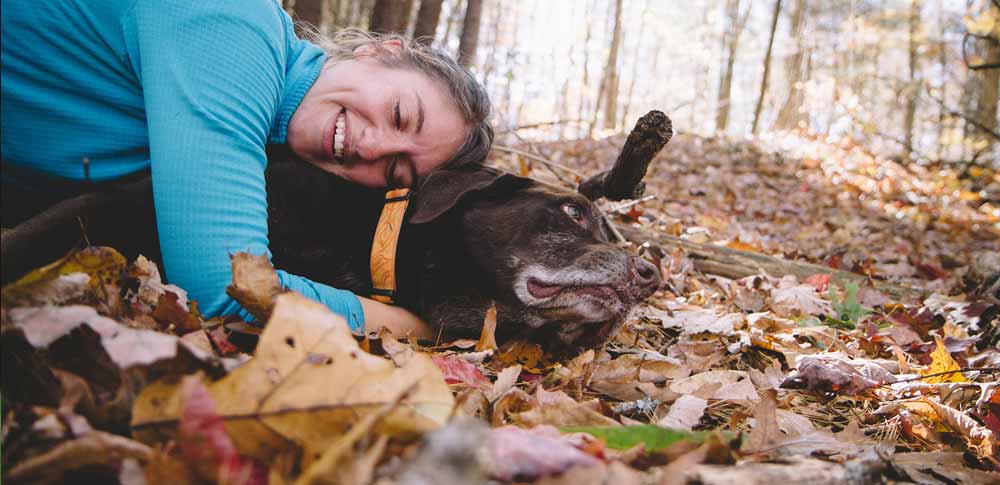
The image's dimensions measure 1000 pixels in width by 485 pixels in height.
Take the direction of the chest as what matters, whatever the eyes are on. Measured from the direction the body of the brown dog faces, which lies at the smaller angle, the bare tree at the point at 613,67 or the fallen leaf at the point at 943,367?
the fallen leaf

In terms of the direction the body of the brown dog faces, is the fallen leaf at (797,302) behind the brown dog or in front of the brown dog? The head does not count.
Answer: in front

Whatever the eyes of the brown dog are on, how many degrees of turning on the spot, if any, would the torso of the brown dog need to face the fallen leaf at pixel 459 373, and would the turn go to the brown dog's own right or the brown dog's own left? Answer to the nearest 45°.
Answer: approximately 90° to the brown dog's own right

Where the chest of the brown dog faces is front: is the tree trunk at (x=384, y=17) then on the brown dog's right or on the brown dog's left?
on the brown dog's left

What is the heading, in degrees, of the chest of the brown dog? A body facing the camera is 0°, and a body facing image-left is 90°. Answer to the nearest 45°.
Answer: approximately 270°

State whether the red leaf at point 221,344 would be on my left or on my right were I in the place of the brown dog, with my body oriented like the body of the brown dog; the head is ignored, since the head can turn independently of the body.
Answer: on my right

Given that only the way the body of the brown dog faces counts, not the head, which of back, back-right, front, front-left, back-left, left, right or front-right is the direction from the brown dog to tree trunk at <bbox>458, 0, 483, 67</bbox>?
left

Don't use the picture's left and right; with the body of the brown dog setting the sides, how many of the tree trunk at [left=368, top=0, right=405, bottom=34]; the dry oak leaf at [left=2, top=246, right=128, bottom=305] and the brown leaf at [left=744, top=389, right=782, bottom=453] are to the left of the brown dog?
1

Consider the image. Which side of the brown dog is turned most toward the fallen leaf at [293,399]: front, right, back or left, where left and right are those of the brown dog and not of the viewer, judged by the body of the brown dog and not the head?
right

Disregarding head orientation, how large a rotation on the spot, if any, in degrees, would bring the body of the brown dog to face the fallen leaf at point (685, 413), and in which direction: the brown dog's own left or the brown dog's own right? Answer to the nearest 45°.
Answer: approximately 45° to the brown dog's own right

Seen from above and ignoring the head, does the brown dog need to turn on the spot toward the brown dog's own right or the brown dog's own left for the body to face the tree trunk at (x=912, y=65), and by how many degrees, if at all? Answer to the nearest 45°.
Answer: approximately 45° to the brown dog's own left
